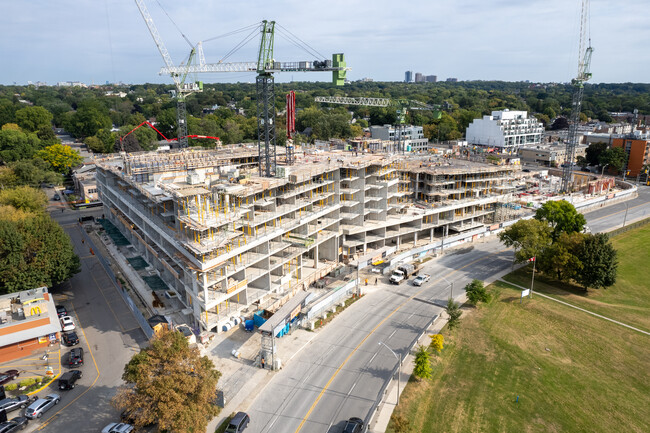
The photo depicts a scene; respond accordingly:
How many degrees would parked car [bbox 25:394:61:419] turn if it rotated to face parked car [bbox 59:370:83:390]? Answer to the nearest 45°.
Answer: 0° — it already faces it

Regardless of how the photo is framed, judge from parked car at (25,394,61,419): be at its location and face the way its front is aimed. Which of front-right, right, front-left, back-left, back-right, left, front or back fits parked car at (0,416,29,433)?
back

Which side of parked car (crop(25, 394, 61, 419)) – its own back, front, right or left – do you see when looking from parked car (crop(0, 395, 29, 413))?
left

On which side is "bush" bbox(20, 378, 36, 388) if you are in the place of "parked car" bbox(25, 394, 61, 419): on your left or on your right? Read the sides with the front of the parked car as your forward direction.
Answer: on your left

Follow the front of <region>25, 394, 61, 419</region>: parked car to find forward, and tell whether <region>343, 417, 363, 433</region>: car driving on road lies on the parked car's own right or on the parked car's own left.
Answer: on the parked car's own right

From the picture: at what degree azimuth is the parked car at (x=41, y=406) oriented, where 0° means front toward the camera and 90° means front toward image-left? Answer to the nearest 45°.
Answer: approximately 225°

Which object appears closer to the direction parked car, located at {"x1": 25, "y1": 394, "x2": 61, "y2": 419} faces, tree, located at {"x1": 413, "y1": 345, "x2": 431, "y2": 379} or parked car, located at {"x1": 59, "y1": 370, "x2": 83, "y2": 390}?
the parked car
